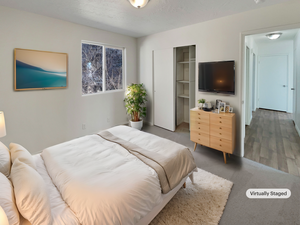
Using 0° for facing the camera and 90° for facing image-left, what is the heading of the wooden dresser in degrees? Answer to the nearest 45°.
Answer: approximately 45°

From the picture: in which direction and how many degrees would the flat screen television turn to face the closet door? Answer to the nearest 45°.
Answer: approximately 90° to its right

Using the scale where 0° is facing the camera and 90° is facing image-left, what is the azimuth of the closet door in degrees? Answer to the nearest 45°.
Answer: approximately 45°

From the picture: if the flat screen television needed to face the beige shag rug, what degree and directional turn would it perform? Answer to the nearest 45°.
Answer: approximately 45° to its left
